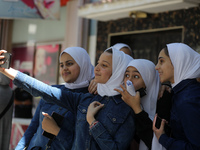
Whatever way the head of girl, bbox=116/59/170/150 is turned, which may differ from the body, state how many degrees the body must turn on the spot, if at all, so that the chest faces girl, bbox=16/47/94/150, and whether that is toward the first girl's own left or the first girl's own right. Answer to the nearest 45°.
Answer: approximately 90° to the first girl's own right

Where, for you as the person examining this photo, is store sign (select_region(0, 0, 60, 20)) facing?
facing the viewer

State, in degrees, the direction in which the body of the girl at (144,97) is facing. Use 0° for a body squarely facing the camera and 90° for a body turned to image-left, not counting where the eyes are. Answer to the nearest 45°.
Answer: approximately 45°

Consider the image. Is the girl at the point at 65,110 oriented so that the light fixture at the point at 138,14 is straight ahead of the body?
no

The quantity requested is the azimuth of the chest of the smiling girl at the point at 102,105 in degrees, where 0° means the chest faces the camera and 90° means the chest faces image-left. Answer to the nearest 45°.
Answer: approximately 45°

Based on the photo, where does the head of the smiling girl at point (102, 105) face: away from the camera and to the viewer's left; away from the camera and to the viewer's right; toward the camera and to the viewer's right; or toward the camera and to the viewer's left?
toward the camera and to the viewer's left

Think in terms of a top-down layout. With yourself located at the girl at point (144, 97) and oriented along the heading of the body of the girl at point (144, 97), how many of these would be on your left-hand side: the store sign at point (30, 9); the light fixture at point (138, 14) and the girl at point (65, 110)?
0

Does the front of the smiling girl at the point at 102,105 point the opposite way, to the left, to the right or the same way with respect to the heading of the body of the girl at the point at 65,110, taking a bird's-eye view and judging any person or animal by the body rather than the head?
the same way

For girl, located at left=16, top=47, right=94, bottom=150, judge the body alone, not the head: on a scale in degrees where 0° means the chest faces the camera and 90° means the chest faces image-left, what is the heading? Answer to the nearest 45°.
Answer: approximately 45°

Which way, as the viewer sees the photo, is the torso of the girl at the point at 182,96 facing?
to the viewer's left

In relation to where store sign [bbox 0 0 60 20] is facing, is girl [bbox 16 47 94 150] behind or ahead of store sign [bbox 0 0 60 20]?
ahead
